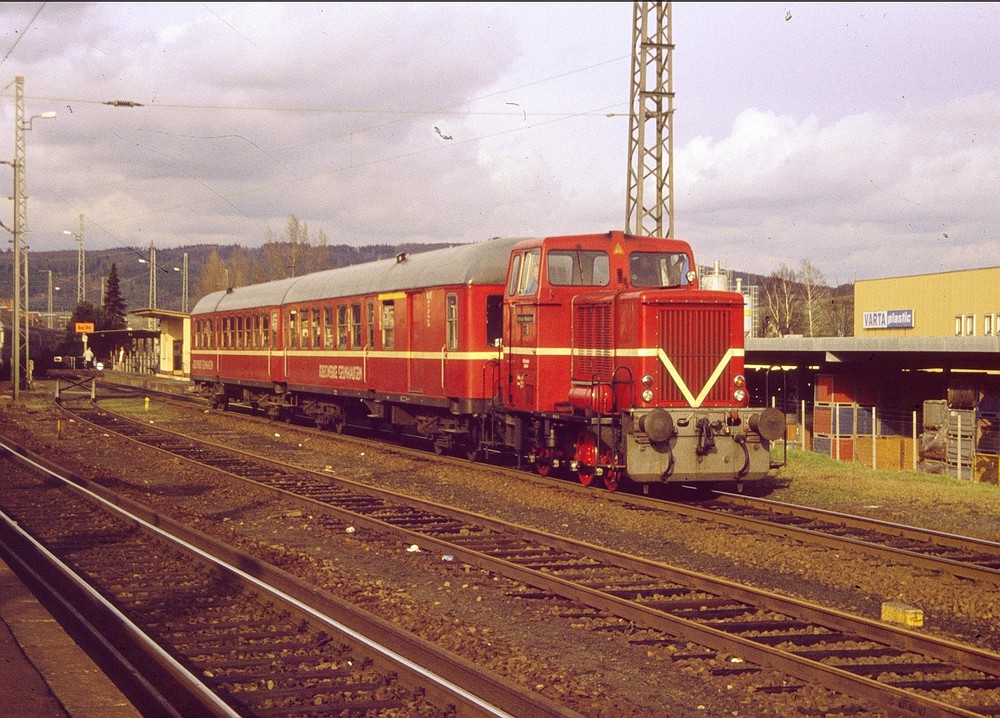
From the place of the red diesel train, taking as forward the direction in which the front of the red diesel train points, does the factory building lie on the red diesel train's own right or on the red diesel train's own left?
on the red diesel train's own left

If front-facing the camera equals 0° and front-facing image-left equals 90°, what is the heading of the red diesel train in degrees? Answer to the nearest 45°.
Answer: approximately 315°
